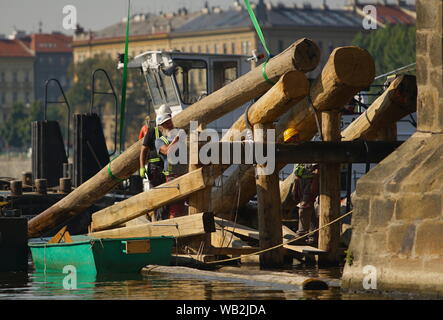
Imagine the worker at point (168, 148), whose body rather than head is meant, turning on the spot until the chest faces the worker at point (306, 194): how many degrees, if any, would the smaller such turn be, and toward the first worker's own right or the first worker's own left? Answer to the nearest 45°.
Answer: approximately 45° to the first worker's own left

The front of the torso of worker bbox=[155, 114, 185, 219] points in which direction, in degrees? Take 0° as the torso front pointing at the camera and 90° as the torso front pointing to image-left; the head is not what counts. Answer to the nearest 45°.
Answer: approximately 315°

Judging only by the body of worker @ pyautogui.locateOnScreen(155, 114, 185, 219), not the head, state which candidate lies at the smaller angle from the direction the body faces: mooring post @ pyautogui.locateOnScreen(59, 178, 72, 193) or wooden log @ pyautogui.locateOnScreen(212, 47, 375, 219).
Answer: the wooden log

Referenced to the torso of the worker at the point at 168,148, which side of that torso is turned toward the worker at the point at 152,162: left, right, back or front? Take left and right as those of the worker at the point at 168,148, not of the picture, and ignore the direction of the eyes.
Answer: back

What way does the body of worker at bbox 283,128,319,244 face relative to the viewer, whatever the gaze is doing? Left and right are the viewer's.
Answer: facing to the left of the viewer

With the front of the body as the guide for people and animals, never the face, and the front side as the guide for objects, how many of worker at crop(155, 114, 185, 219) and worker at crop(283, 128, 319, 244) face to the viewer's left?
1
